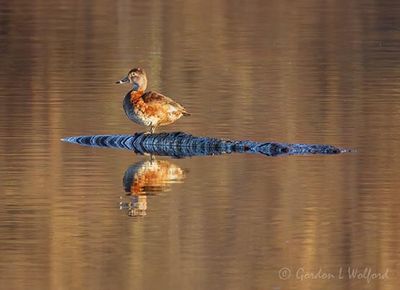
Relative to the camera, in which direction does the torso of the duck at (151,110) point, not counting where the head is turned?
to the viewer's left
